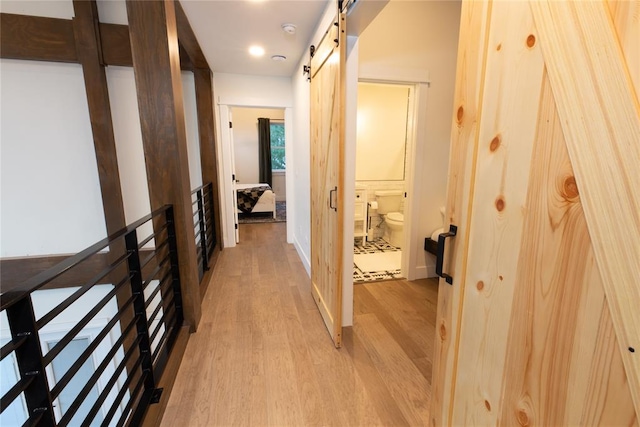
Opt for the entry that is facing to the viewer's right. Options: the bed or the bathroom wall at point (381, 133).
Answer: the bed

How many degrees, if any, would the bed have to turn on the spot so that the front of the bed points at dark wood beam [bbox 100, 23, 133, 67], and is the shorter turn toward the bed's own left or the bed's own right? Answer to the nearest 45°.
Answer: approximately 90° to the bed's own right

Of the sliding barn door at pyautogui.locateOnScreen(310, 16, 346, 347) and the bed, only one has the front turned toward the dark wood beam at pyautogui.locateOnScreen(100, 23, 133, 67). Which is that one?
the sliding barn door

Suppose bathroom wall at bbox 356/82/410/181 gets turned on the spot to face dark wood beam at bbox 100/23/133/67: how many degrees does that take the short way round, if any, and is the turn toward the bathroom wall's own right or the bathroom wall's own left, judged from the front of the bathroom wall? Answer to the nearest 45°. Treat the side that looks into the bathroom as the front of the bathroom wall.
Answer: approximately 45° to the bathroom wall's own right

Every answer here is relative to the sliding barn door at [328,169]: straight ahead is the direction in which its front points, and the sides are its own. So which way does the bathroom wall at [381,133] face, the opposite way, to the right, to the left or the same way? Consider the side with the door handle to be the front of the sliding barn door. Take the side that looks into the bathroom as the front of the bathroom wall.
to the left

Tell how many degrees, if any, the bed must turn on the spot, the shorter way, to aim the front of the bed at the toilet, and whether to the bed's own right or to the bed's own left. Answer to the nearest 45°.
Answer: approximately 45° to the bed's own right

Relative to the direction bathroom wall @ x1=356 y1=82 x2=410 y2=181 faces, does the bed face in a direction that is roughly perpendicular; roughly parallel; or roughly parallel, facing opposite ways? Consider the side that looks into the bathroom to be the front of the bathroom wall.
roughly perpendicular

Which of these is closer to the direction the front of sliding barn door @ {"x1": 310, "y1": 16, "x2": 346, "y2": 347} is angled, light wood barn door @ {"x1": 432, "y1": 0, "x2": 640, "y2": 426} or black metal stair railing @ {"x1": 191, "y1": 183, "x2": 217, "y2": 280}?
the black metal stair railing

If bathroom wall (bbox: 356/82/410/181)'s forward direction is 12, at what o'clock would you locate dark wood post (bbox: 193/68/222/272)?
The dark wood post is roughly at 2 o'clock from the bathroom wall.

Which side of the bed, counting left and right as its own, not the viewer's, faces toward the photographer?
right

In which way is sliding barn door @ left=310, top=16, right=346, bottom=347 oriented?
to the viewer's left

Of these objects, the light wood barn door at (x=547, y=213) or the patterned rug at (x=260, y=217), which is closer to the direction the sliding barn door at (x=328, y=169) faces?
the patterned rug

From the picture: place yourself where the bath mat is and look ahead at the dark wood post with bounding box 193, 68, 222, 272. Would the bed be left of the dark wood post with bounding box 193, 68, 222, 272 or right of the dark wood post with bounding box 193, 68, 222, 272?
right

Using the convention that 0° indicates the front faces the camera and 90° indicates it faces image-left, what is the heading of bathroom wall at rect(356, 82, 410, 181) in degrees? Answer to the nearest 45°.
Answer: approximately 0°
